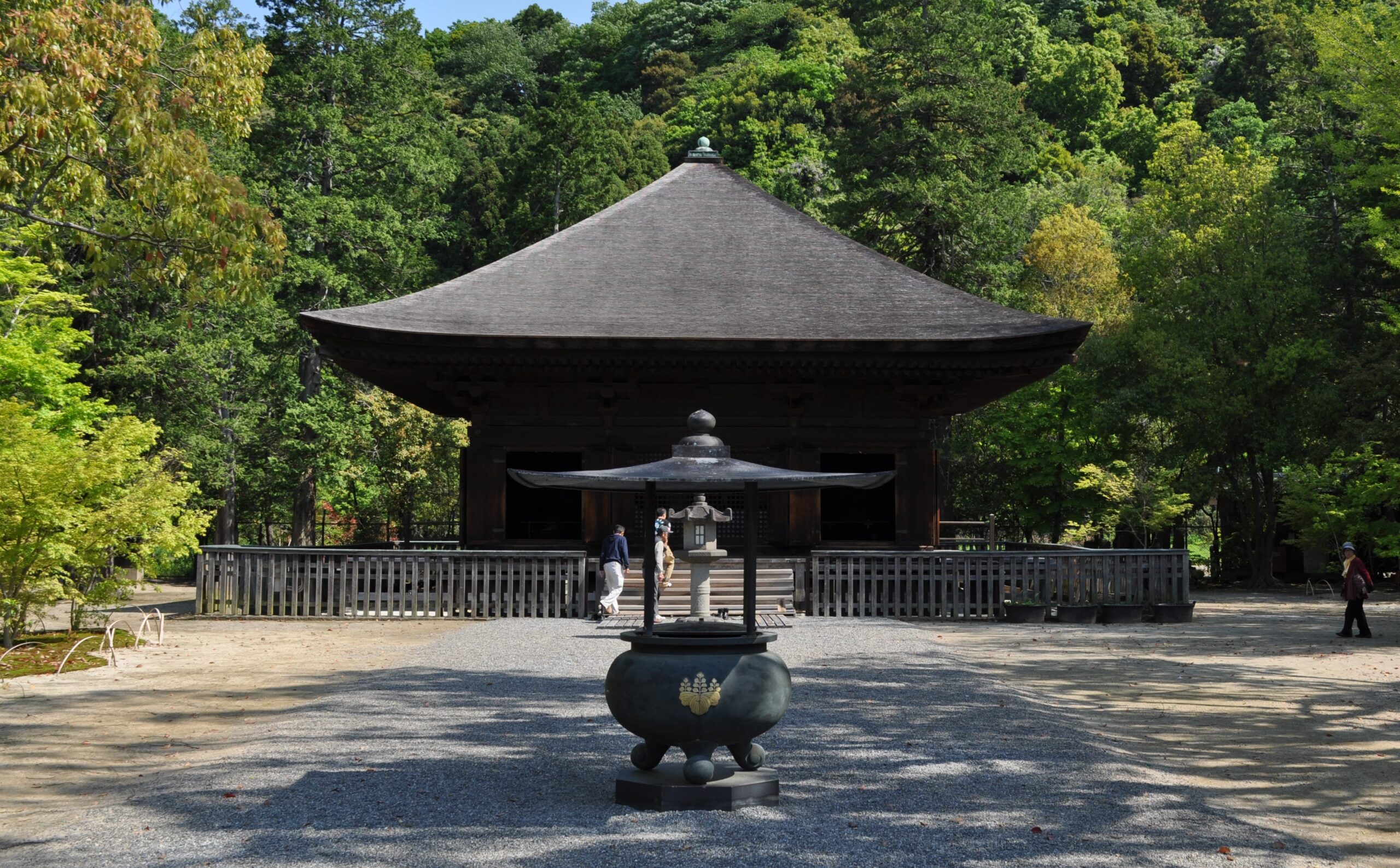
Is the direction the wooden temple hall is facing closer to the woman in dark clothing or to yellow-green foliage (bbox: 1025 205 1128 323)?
the woman in dark clothing

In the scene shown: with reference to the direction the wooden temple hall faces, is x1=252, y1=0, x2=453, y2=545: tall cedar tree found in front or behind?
behind

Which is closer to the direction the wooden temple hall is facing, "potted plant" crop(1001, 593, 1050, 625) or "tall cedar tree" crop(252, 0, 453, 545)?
the potted plant

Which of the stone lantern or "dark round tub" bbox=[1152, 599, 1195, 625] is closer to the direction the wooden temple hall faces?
the stone lantern

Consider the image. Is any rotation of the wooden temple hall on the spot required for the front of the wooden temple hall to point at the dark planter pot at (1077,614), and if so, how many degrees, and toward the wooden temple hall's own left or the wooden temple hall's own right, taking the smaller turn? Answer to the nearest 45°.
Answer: approximately 90° to the wooden temple hall's own left

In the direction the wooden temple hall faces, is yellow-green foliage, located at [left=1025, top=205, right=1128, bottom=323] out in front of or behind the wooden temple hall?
behind

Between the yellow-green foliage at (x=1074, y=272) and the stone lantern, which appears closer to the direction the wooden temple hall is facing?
the stone lantern

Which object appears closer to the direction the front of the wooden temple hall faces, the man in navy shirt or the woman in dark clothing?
the man in navy shirt

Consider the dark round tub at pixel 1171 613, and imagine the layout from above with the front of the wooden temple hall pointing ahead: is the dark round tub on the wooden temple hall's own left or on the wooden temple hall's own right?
on the wooden temple hall's own left

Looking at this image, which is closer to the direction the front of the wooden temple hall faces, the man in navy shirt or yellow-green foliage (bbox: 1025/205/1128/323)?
the man in navy shirt

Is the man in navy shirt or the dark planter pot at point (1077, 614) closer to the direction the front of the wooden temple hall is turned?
the man in navy shirt

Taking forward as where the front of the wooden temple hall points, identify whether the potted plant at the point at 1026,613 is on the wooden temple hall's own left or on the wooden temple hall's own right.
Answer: on the wooden temple hall's own left

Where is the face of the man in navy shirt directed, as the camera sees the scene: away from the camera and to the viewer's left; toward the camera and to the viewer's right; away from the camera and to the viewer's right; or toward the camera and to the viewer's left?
away from the camera and to the viewer's right
